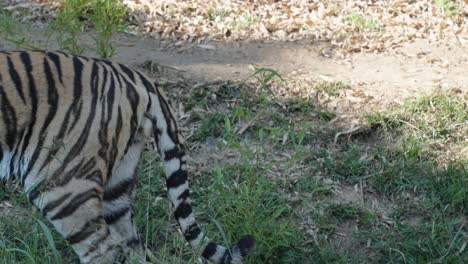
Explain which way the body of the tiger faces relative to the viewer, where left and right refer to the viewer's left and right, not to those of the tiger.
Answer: facing to the left of the viewer
